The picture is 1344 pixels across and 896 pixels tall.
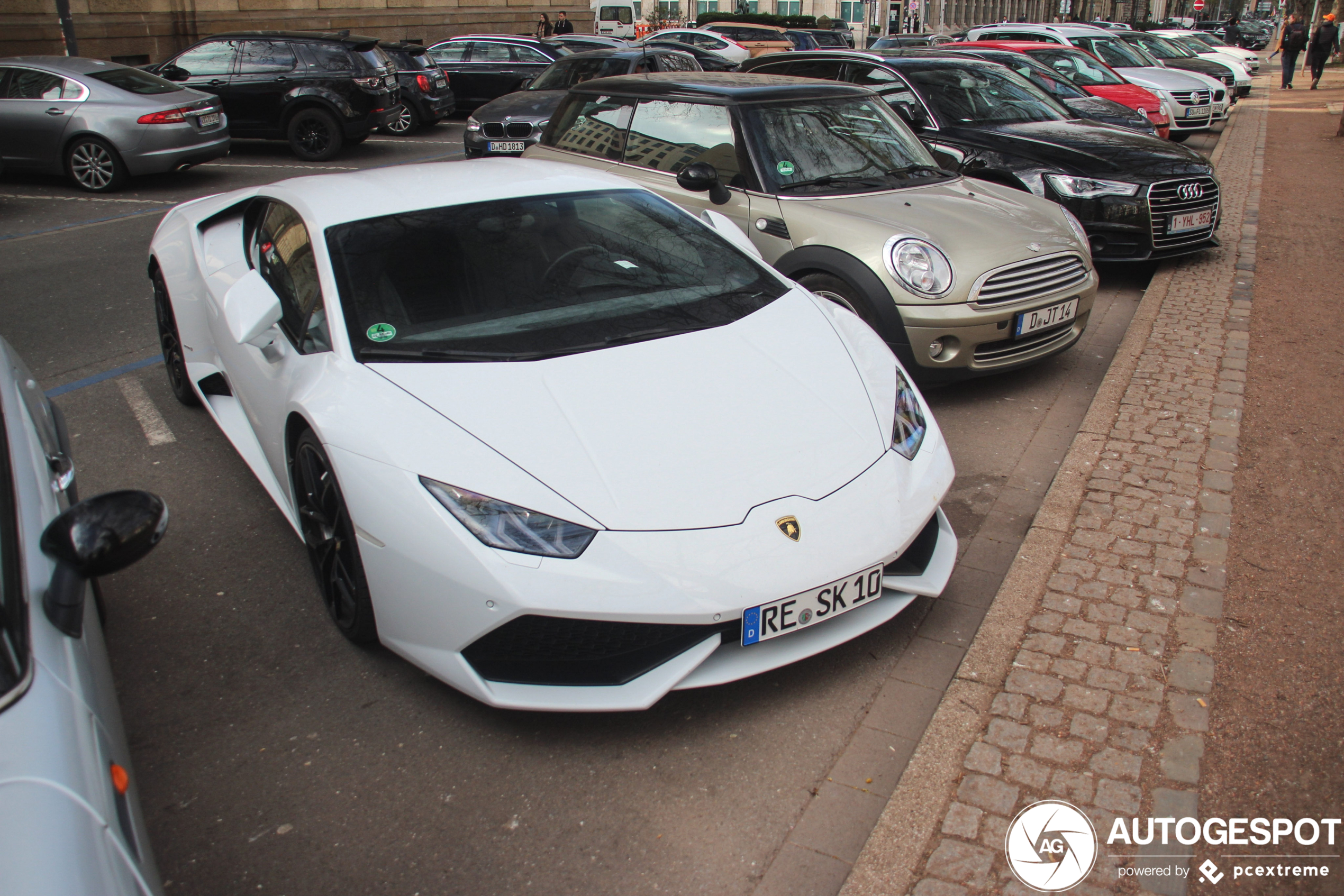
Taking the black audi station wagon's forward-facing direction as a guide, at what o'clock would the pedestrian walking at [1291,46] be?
The pedestrian walking is roughly at 8 o'clock from the black audi station wagon.

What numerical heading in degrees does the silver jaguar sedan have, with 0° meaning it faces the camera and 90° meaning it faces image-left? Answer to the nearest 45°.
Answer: approximately 135°

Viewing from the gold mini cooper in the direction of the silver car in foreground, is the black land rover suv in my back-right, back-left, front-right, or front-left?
back-right

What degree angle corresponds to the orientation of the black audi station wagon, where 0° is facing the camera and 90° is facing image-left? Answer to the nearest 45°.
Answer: approximately 315°

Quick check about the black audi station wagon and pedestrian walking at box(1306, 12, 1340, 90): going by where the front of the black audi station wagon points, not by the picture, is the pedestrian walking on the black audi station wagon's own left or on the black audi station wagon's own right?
on the black audi station wagon's own left

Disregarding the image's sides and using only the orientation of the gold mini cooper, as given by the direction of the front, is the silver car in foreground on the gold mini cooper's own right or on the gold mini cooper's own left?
on the gold mini cooper's own right

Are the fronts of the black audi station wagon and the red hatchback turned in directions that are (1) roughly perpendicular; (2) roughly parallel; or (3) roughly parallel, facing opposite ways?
roughly parallel

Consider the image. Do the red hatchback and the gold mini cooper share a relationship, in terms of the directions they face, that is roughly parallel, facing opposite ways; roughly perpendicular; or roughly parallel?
roughly parallel

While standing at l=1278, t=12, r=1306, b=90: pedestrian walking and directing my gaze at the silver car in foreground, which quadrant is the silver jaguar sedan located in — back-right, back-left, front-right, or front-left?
front-right

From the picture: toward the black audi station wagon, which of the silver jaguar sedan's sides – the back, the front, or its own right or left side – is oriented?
back

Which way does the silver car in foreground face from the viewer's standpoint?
toward the camera

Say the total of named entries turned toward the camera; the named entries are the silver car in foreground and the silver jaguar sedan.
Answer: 1

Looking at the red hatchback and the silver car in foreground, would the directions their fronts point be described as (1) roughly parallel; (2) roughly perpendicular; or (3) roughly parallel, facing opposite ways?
roughly parallel

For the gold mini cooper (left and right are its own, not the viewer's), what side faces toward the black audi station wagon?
left
